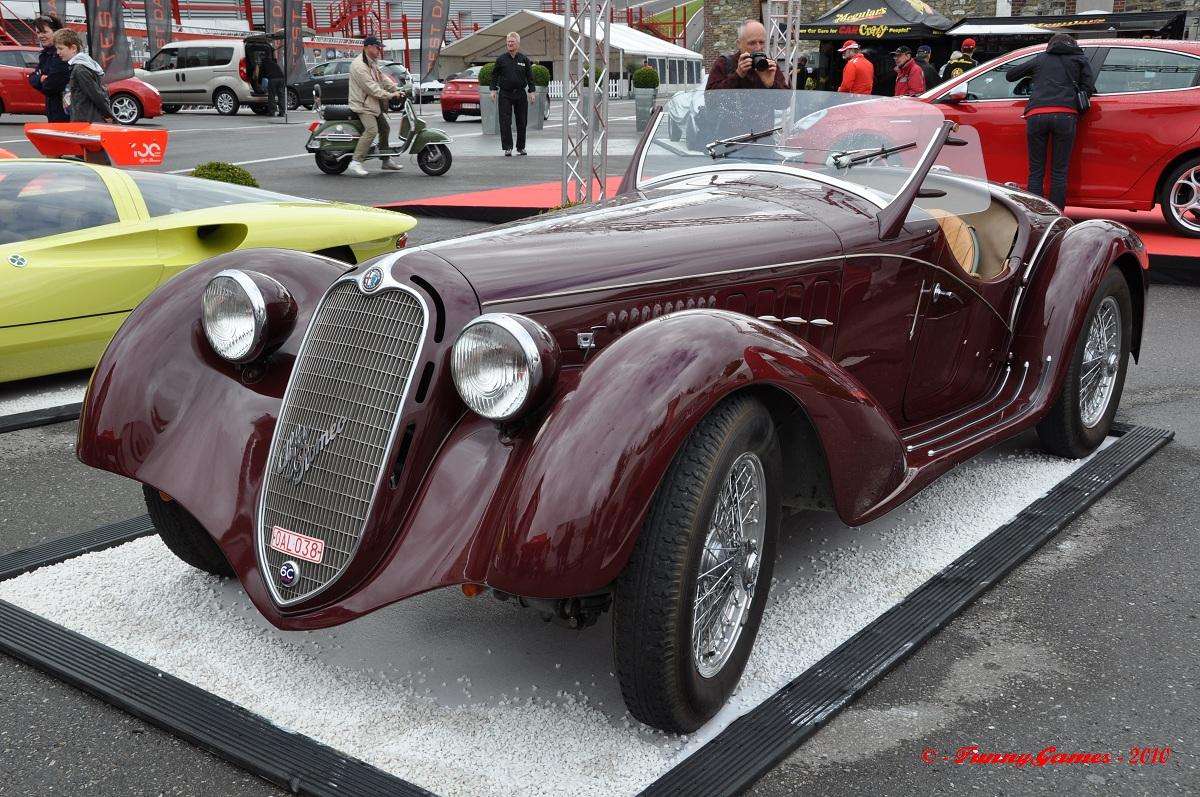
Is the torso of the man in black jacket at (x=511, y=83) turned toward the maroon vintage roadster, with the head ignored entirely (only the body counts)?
yes

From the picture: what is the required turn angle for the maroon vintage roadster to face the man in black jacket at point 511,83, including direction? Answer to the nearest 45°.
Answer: approximately 135° to its right

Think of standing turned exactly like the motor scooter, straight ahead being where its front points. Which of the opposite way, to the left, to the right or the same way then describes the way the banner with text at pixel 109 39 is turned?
to the right

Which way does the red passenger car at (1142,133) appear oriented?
to the viewer's left

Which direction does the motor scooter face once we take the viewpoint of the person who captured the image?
facing to the right of the viewer

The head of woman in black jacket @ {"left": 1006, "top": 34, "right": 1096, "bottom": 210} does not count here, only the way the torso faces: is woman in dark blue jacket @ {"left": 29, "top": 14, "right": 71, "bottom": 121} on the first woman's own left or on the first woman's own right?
on the first woman's own left

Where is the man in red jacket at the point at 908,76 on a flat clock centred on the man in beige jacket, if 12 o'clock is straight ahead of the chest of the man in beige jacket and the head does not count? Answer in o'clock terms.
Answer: The man in red jacket is roughly at 12 o'clock from the man in beige jacket.

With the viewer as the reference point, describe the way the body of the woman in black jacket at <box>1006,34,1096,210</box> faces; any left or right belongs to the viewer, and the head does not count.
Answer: facing away from the viewer

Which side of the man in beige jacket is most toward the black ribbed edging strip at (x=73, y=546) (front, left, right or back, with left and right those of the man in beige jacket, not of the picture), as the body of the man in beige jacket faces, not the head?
right
